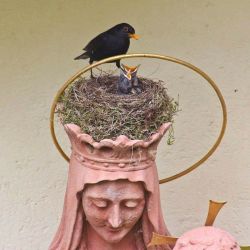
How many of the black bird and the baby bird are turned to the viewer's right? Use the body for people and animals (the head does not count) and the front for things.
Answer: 1

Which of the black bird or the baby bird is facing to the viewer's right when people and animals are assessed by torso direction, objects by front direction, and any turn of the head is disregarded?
the black bird

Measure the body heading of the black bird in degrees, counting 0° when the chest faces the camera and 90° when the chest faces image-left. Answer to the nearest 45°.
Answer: approximately 270°

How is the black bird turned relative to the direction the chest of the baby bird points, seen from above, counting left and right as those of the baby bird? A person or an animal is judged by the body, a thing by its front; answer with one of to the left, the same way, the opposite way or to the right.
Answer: to the left
